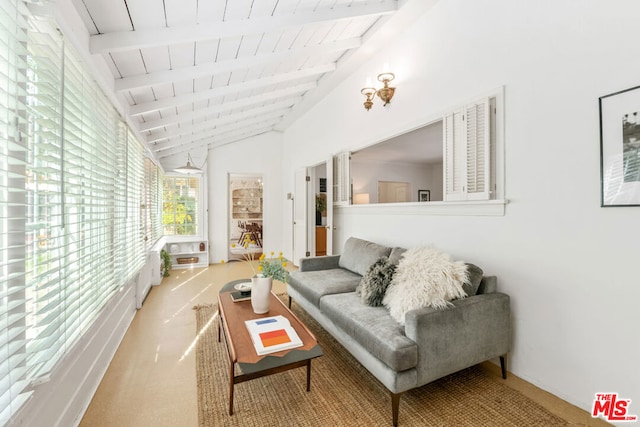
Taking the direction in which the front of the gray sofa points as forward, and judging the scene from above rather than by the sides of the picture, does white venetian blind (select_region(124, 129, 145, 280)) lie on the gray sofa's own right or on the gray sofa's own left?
on the gray sofa's own right

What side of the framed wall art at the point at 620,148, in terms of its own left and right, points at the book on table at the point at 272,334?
front

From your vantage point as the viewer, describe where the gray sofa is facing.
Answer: facing the viewer and to the left of the viewer

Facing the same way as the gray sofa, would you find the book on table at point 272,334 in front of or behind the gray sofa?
in front

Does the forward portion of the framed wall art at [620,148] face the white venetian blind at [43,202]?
yes

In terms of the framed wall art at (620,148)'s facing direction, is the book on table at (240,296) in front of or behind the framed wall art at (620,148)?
in front

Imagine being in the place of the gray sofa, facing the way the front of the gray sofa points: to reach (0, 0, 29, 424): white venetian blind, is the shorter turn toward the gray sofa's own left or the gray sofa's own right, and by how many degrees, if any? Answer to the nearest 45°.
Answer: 0° — it already faces it
